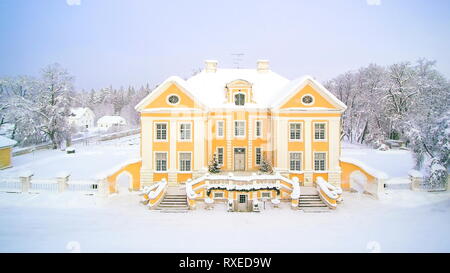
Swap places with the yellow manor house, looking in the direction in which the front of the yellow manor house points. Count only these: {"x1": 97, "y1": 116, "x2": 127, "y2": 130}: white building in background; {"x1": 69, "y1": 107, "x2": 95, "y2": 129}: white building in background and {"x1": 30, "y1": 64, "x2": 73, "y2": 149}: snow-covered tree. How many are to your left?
0

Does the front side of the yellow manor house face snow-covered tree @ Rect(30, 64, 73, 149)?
no

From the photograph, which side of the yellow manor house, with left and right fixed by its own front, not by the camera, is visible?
front

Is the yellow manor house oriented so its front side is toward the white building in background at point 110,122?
no
